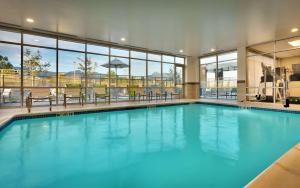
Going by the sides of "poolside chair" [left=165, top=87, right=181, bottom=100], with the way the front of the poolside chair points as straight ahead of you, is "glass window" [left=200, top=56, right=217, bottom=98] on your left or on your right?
on your left

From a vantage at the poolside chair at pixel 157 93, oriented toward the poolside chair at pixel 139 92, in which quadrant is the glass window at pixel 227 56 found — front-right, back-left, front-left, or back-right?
back-left

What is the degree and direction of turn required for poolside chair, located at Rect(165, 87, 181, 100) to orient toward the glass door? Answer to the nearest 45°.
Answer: approximately 135° to its left

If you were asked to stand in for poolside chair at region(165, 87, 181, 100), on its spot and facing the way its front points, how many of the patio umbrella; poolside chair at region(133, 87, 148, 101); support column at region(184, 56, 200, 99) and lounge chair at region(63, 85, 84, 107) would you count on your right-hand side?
3

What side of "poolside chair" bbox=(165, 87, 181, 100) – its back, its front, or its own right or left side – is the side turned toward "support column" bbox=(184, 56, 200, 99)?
left

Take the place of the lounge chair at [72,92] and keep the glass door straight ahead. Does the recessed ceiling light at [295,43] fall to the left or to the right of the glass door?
right

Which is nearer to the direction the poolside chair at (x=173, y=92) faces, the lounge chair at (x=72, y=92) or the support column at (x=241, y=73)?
the support column

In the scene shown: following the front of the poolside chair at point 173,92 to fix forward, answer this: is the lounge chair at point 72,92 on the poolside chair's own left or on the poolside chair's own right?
on the poolside chair's own right

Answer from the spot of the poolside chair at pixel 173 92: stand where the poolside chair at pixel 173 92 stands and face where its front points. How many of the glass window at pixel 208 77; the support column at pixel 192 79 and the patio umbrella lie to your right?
1

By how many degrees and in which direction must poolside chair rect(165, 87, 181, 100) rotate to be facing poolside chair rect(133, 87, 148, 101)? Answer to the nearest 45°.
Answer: approximately 90° to its right

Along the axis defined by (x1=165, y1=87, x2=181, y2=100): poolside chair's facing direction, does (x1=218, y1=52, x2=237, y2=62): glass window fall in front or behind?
in front

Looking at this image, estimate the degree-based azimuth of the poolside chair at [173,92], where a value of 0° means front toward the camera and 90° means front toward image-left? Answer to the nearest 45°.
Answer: approximately 315°
